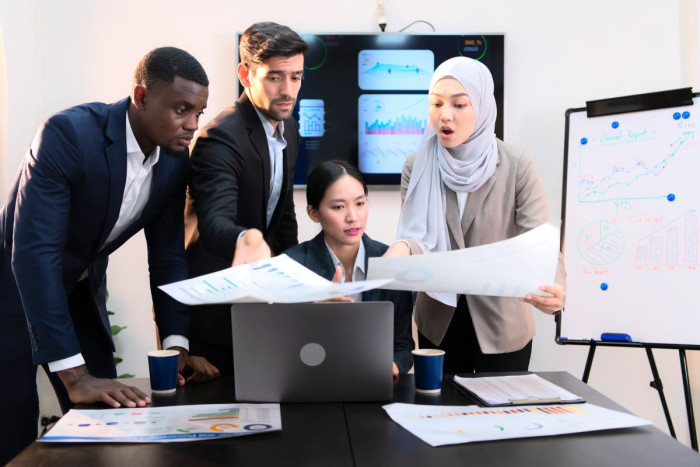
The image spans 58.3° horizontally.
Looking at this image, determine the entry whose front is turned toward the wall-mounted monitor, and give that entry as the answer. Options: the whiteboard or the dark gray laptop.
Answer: the dark gray laptop

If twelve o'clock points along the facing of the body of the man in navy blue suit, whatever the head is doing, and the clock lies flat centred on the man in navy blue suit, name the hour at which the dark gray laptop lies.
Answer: The dark gray laptop is roughly at 12 o'clock from the man in navy blue suit.

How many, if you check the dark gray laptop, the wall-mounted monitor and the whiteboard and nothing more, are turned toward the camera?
2

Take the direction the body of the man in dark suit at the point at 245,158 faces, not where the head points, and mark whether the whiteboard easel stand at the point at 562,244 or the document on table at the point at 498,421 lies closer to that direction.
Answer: the document on table

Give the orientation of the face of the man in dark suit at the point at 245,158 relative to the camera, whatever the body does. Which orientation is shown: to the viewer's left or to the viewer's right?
to the viewer's right

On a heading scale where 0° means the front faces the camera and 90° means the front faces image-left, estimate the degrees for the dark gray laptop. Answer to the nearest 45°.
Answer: approximately 180°

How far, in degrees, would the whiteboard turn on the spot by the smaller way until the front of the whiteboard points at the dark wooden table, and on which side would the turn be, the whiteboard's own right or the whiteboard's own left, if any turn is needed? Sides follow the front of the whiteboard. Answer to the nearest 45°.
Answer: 0° — it already faces it

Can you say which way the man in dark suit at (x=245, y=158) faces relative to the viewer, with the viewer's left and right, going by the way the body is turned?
facing the viewer and to the right of the viewer

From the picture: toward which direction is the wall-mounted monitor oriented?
toward the camera

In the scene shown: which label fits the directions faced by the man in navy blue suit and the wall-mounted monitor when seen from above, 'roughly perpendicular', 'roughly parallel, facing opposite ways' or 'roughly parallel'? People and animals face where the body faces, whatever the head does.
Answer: roughly perpendicular

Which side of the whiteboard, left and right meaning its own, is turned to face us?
front

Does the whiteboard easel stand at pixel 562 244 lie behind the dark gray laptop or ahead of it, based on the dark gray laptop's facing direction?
ahead

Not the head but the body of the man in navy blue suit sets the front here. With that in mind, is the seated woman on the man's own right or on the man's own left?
on the man's own left

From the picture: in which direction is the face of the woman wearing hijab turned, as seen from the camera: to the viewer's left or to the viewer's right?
to the viewer's left

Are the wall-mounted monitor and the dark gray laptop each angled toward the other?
yes

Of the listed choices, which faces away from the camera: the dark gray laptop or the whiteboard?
the dark gray laptop
